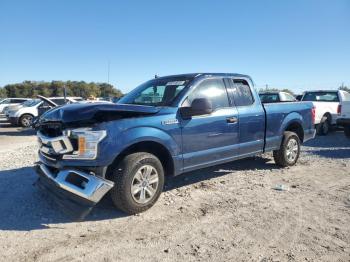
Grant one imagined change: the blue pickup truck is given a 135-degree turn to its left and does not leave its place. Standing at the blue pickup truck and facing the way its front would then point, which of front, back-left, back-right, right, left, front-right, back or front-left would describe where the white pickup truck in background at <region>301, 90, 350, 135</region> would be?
front-left

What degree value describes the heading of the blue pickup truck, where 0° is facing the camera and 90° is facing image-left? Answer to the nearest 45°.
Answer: approximately 45°
